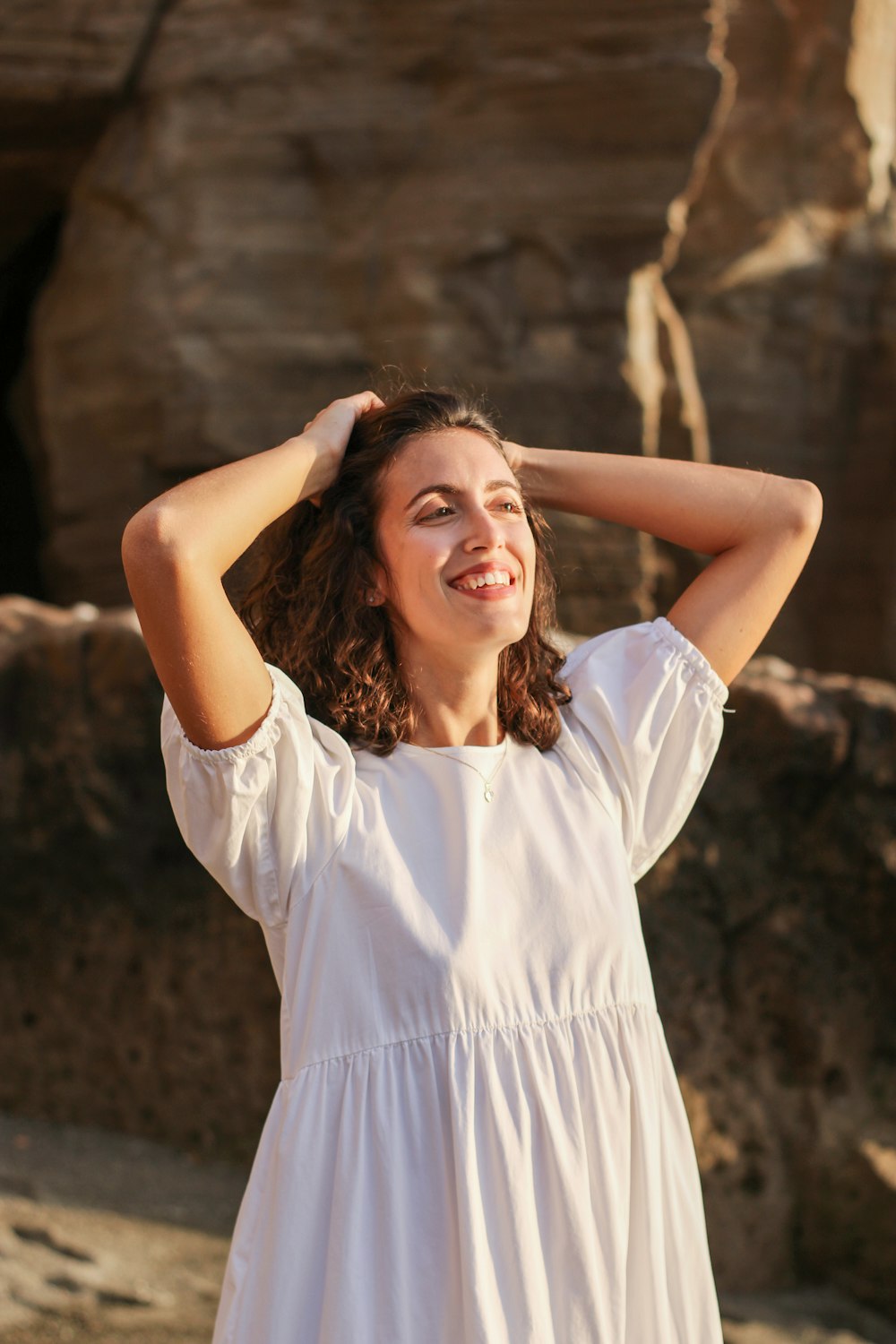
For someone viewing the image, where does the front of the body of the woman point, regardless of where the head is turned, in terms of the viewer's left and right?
facing the viewer

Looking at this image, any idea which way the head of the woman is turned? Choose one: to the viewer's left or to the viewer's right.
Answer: to the viewer's right
